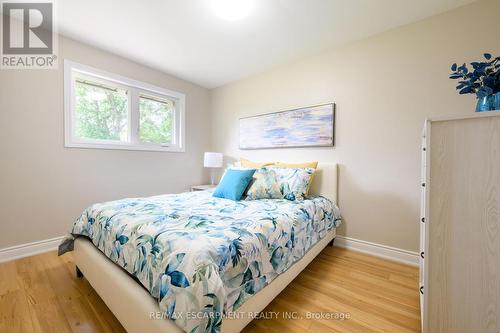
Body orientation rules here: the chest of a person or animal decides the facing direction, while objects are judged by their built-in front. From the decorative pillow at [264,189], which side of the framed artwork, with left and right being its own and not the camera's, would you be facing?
front

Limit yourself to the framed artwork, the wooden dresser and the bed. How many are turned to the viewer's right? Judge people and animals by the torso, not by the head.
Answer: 0

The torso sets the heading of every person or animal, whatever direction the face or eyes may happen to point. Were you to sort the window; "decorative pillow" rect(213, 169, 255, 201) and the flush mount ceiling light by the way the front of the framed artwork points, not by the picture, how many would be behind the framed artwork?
0

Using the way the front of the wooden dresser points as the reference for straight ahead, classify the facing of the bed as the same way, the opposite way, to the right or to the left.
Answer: to the left

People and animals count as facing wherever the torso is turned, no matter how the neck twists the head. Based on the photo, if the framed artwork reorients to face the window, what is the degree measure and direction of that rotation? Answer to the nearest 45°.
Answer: approximately 45° to its right

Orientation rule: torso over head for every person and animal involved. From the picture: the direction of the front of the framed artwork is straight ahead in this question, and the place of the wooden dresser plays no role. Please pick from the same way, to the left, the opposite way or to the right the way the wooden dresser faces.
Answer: to the right

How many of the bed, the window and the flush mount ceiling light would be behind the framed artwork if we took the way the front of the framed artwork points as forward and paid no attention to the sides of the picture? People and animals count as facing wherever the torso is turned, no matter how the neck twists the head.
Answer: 0

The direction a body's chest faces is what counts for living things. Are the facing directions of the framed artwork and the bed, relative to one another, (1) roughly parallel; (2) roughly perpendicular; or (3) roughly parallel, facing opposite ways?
roughly parallel

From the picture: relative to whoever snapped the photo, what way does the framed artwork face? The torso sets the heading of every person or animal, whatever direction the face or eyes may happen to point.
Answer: facing the viewer and to the left of the viewer

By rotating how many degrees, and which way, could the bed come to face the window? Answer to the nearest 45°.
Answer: approximately 90° to its right

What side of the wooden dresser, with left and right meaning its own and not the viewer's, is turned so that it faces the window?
front

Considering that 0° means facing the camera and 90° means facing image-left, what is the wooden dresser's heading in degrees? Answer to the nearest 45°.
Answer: approximately 90°

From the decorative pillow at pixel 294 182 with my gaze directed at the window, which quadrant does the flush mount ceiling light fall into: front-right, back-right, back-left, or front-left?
front-left

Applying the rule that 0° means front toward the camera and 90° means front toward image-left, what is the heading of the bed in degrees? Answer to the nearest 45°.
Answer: approximately 45°
